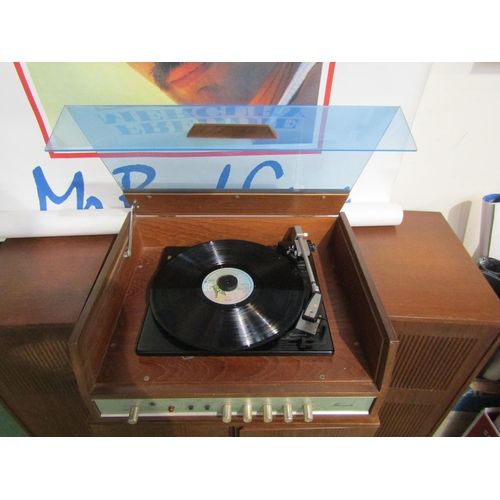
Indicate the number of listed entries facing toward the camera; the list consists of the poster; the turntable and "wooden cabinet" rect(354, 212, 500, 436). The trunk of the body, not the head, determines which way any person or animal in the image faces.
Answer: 3

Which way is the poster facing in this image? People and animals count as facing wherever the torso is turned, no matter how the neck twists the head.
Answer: toward the camera

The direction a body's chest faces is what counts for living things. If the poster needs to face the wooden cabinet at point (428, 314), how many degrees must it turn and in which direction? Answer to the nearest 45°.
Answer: approximately 90° to its left

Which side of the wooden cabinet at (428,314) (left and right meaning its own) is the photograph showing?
front

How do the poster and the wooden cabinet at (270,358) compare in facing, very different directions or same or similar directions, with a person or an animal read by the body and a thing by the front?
same or similar directions

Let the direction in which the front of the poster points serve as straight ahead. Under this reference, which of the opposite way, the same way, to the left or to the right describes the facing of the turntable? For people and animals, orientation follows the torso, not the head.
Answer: the same way

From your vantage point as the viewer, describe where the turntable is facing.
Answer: facing the viewer

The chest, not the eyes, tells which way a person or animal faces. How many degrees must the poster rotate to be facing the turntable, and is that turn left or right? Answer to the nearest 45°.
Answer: approximately 45° to its left
